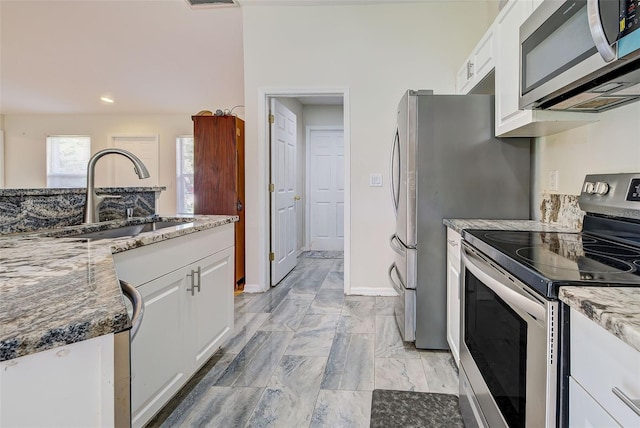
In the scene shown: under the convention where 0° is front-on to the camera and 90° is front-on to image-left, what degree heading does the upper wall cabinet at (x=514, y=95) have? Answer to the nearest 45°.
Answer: approximately 45°

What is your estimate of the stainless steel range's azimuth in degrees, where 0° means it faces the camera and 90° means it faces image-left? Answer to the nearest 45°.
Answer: approximately 45°

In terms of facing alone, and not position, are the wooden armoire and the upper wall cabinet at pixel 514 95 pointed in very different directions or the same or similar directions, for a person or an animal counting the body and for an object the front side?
very different directions

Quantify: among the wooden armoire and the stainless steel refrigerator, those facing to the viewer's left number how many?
1

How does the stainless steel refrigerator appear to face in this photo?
to the viewer's left

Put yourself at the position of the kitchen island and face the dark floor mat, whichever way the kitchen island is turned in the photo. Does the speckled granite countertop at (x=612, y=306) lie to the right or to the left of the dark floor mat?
right
